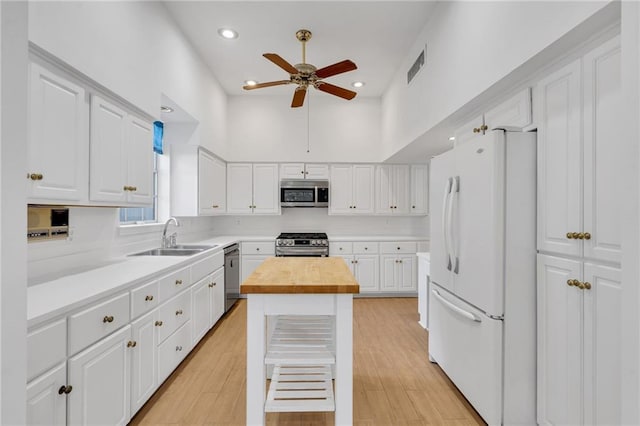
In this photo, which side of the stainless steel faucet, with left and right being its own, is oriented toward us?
right

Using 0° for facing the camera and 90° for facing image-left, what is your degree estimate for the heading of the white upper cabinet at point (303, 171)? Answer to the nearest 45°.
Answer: approximately 0°

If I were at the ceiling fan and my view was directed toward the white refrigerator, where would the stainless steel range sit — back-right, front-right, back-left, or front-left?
back-left

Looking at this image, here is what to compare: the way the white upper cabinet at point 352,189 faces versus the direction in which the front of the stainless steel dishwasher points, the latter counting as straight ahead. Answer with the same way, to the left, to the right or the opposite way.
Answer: to the right

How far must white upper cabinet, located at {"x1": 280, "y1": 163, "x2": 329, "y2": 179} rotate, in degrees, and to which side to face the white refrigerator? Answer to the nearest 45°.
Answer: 0° — it already faces it

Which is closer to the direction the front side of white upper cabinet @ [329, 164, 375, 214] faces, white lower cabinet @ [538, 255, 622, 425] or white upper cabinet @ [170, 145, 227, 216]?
the white lower cabinet

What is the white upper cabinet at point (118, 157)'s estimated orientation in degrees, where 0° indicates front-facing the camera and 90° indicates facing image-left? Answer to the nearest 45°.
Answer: approximately 315°

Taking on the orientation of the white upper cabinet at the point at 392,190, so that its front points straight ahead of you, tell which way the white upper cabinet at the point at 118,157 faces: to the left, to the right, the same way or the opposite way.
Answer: to the left

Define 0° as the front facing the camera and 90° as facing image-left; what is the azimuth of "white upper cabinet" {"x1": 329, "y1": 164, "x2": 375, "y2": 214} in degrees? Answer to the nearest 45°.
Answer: approximately 0°
